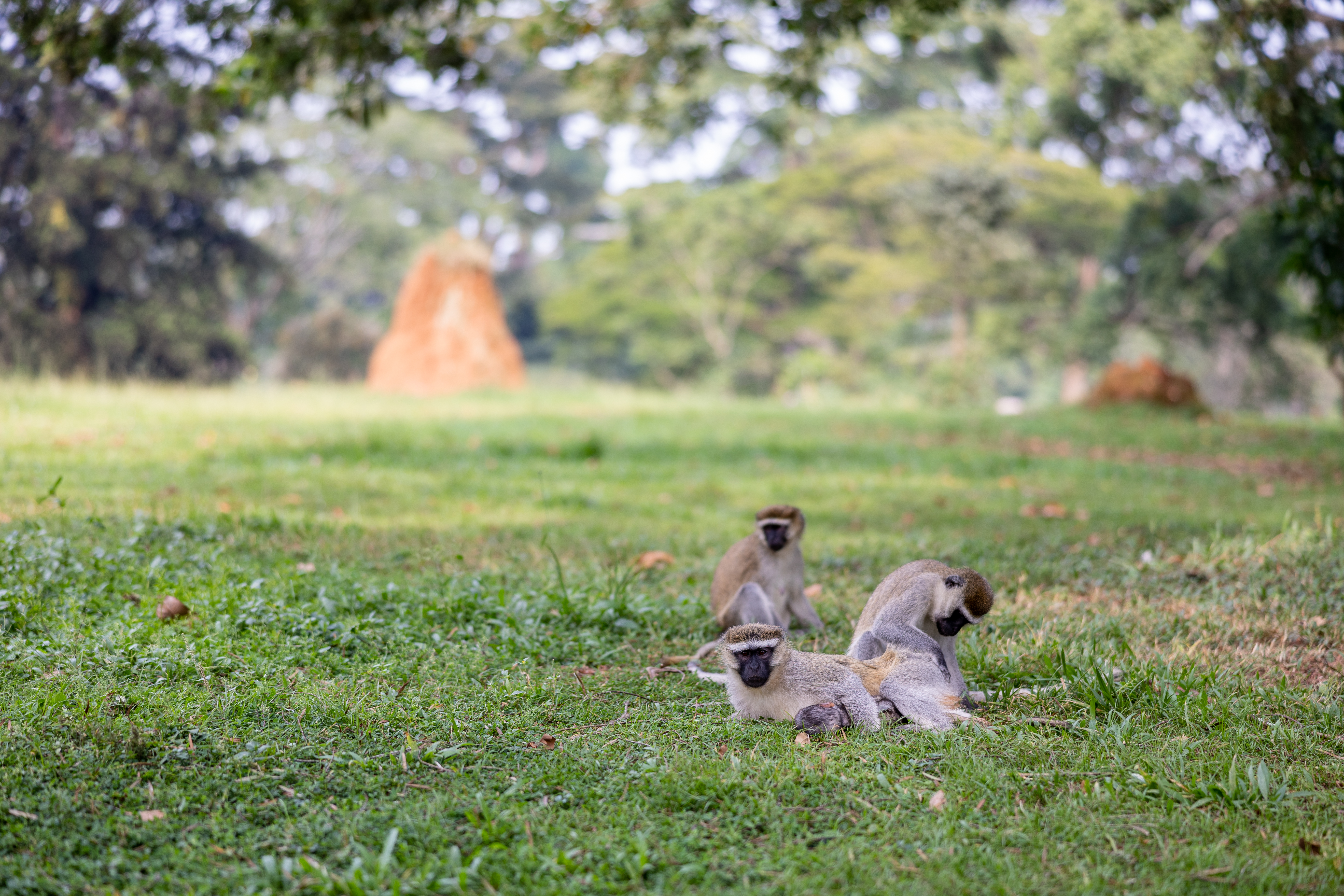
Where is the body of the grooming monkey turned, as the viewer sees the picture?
to the viewer's right

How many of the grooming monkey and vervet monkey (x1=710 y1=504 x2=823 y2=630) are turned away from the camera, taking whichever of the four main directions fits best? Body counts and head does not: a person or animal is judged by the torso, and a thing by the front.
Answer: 0

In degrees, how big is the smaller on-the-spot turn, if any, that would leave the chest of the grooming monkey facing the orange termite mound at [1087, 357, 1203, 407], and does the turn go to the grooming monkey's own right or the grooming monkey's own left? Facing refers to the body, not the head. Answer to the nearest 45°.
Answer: approximately 90° to the grooming monkey's own left

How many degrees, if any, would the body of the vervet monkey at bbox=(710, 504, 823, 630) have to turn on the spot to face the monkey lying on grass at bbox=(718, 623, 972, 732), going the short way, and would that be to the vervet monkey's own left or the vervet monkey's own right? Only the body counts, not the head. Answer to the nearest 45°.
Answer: approximately 45° to the vervet monkey's own right

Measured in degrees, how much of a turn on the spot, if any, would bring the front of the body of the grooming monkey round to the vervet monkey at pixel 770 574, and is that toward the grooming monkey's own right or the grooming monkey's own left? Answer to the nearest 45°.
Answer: approximately 135° to the grooming monkey's own left

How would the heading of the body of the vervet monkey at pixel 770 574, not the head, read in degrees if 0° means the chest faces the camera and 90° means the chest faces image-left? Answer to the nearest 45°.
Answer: approximately 315°

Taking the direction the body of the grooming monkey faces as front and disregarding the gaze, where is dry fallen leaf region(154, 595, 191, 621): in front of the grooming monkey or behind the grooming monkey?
behind

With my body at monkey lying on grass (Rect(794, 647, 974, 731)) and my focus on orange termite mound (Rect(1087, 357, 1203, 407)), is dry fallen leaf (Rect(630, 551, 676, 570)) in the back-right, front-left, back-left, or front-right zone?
front-left

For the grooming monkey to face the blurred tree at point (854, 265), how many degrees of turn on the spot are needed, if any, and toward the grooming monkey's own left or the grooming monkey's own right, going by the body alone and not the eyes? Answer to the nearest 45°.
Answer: approximately 90° to the grooming monkey's own left

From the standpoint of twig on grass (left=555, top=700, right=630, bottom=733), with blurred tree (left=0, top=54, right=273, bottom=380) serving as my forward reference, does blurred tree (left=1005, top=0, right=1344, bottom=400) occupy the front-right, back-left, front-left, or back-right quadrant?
front-right

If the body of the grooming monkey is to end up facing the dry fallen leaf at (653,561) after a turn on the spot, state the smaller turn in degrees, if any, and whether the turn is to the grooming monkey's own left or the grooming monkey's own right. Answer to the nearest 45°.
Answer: approximately 135° to the grooming monkey's own left
